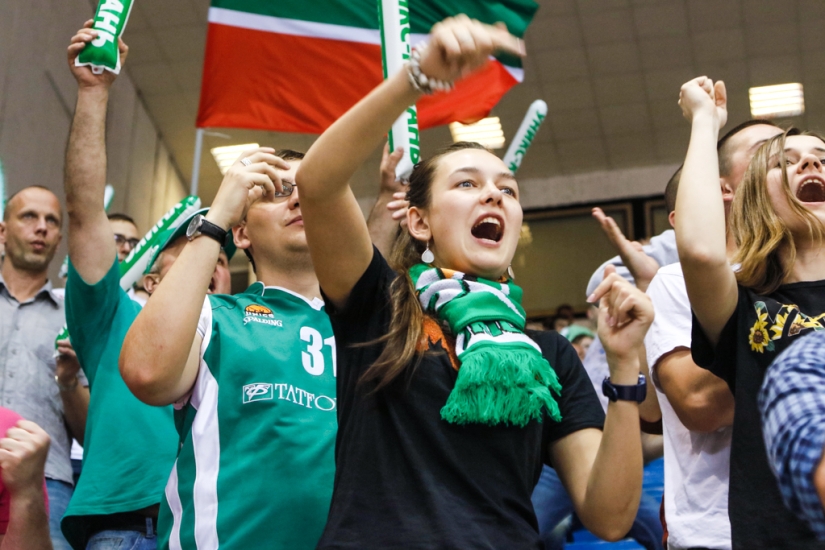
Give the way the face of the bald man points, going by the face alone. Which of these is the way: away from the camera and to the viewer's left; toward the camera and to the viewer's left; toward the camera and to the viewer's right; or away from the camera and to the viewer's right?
toward the camera and to the viewer's right

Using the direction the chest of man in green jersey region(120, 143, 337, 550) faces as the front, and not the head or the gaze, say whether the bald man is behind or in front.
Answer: behind

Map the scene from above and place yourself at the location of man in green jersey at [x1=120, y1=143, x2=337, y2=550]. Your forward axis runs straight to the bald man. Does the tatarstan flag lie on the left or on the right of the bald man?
right

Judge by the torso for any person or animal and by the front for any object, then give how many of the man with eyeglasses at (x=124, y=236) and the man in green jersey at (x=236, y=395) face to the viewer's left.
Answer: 0

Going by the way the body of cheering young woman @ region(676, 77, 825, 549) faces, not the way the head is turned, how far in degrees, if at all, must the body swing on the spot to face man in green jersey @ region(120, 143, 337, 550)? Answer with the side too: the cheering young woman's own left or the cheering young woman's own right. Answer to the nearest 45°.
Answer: approximately 135° to the cheering young woman's own right

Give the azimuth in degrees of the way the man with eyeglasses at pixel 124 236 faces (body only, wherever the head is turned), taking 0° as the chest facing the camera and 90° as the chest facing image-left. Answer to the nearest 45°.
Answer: approximately 315°

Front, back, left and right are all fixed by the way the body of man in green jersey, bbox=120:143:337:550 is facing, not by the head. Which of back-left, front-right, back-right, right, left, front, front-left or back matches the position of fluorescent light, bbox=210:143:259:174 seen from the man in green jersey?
back-left

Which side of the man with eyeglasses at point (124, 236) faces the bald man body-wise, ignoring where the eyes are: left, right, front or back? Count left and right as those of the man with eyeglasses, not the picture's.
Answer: right

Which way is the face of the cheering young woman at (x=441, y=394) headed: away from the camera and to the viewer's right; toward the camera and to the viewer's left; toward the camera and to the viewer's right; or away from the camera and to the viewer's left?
toward the camera and to the viewer's right
